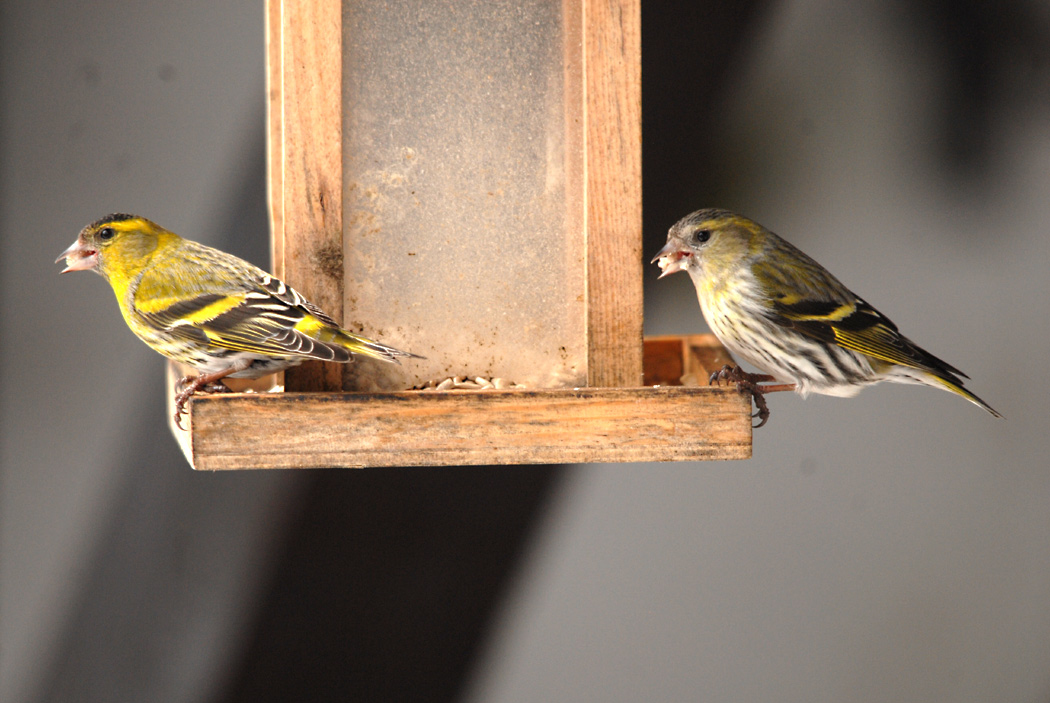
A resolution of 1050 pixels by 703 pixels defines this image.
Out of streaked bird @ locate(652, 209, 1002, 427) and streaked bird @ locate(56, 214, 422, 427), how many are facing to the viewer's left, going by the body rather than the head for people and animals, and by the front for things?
2

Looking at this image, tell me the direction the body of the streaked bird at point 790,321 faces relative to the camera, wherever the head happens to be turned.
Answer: to the viewer's left

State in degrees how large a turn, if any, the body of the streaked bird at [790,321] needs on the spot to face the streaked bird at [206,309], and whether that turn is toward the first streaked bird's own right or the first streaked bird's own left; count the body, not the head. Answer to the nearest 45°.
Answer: approximately 45° to the first streaked bird's own left

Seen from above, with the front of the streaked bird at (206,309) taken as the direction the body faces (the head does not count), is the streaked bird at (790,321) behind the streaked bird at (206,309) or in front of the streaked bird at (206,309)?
behind

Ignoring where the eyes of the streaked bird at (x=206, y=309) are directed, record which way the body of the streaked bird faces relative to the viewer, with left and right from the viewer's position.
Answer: facing to the left of the viewer
